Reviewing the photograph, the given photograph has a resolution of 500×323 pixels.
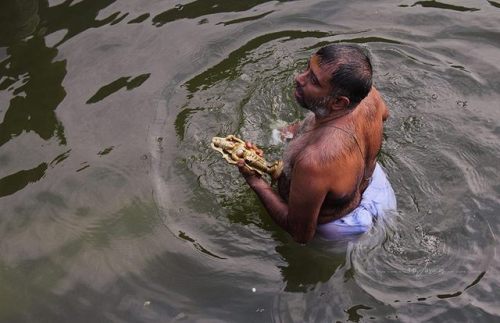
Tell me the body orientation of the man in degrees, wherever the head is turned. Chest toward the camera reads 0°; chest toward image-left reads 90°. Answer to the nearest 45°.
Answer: approximately 135°

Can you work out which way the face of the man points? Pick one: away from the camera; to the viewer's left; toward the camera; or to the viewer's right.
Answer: to the viewer's left
